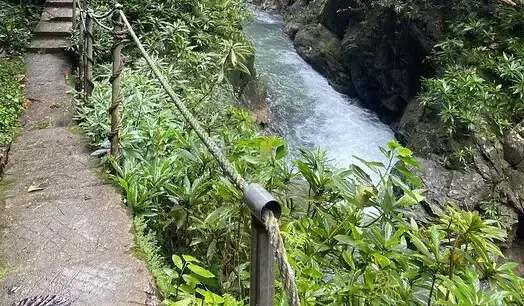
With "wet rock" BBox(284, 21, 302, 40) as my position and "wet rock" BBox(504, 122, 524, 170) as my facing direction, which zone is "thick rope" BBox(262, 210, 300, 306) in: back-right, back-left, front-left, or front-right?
front-right

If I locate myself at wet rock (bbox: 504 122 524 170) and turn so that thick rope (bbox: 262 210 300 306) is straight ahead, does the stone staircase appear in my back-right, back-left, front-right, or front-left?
front-right

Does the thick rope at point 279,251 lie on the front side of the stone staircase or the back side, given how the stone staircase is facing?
on the front side

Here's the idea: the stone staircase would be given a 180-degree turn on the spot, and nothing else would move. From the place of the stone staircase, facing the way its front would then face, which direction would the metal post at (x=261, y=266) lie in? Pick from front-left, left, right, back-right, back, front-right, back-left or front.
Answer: back

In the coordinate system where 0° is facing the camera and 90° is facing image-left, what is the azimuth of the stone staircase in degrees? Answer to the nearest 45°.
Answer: approximately 0°

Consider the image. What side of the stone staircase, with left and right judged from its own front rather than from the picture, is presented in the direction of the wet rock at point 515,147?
left

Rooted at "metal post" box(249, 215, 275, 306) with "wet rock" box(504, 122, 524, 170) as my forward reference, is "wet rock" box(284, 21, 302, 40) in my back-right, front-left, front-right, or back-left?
front-left
